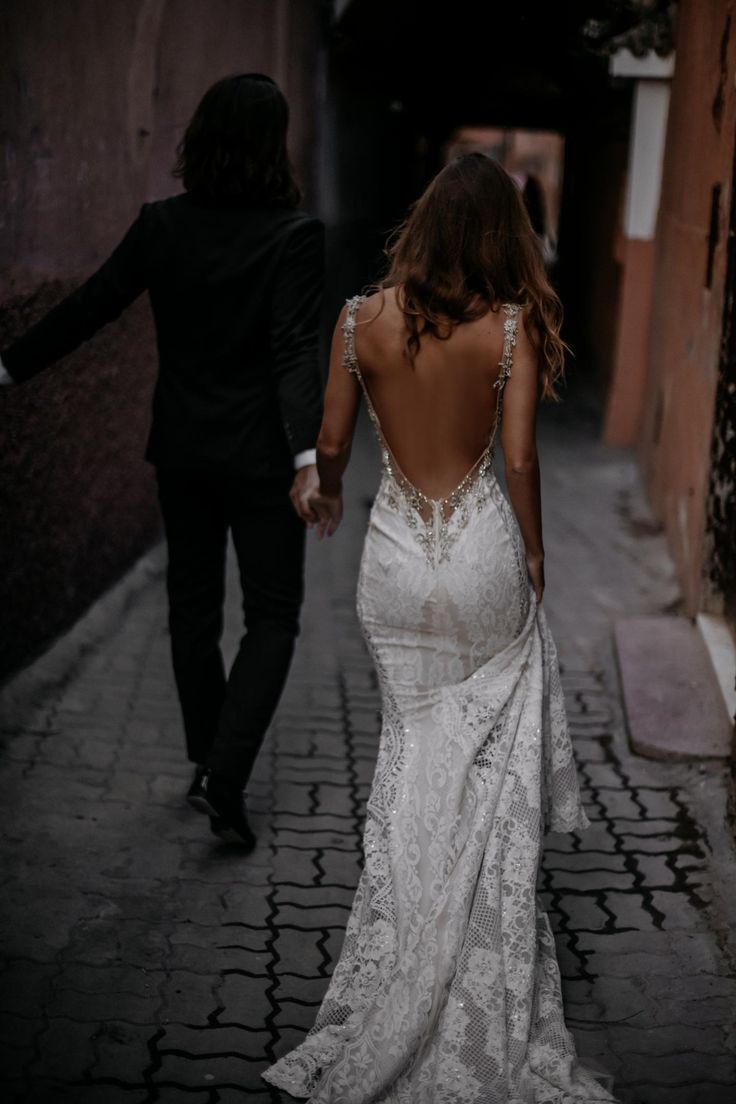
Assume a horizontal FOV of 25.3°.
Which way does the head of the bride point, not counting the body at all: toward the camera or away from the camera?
away from the camera

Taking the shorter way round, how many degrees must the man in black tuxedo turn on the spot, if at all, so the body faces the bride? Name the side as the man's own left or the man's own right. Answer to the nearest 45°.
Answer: approximately 180°

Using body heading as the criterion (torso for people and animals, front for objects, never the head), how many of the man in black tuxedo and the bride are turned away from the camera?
2

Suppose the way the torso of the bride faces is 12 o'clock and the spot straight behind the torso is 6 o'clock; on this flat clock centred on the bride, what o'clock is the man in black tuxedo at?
The man in black tuxedo is roughly at 11 o'clock from the bride.

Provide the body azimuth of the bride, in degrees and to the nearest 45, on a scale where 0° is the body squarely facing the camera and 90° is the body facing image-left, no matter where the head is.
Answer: approximately 180°

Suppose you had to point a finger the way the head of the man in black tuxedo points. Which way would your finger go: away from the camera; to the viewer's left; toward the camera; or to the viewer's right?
away from the camera

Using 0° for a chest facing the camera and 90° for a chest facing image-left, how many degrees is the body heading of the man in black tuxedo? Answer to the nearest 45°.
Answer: approximately 180°
